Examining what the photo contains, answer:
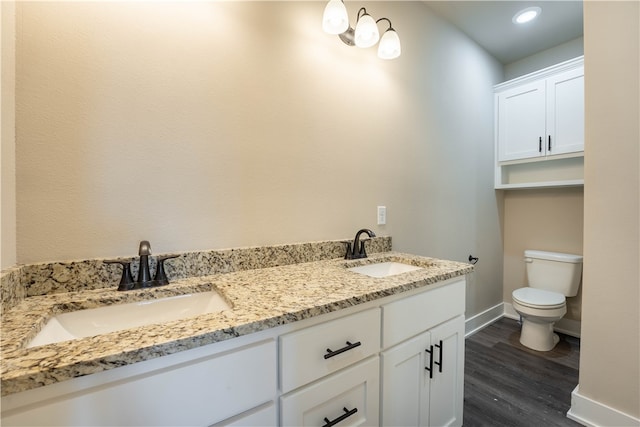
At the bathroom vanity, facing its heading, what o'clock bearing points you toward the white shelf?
The white shelf is roughly at 10 o'clock from the bathroom vanity.

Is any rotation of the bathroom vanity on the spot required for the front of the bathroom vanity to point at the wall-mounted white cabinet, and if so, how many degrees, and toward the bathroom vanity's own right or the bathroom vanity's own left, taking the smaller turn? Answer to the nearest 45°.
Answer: approximately 45° to the bathroom vanity's own left

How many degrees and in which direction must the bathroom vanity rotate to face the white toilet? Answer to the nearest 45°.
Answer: approximately 45° to its left

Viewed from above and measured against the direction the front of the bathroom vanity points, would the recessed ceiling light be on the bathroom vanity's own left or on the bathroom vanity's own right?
on the bathroom vanity's own left

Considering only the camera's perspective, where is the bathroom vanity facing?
facing the viewer and to the right of the viewer
